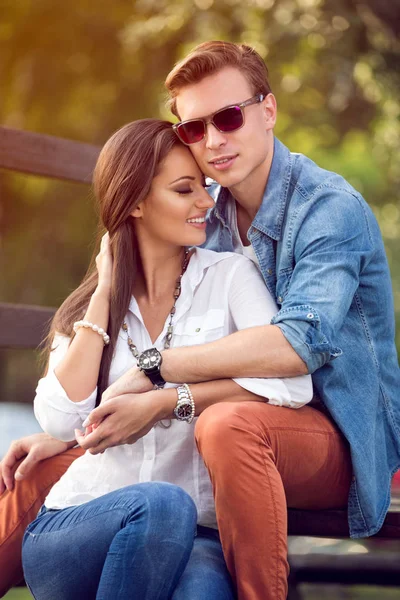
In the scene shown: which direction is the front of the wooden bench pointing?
toward the camera

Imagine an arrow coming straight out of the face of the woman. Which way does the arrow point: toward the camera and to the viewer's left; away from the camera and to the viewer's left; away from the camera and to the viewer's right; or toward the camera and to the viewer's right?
toward the camera and to the viewer's right

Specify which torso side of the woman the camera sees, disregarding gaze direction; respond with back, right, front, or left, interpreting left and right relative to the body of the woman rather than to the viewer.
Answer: front

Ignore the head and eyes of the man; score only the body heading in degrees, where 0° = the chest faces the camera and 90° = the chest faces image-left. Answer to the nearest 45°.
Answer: approximately 45°
